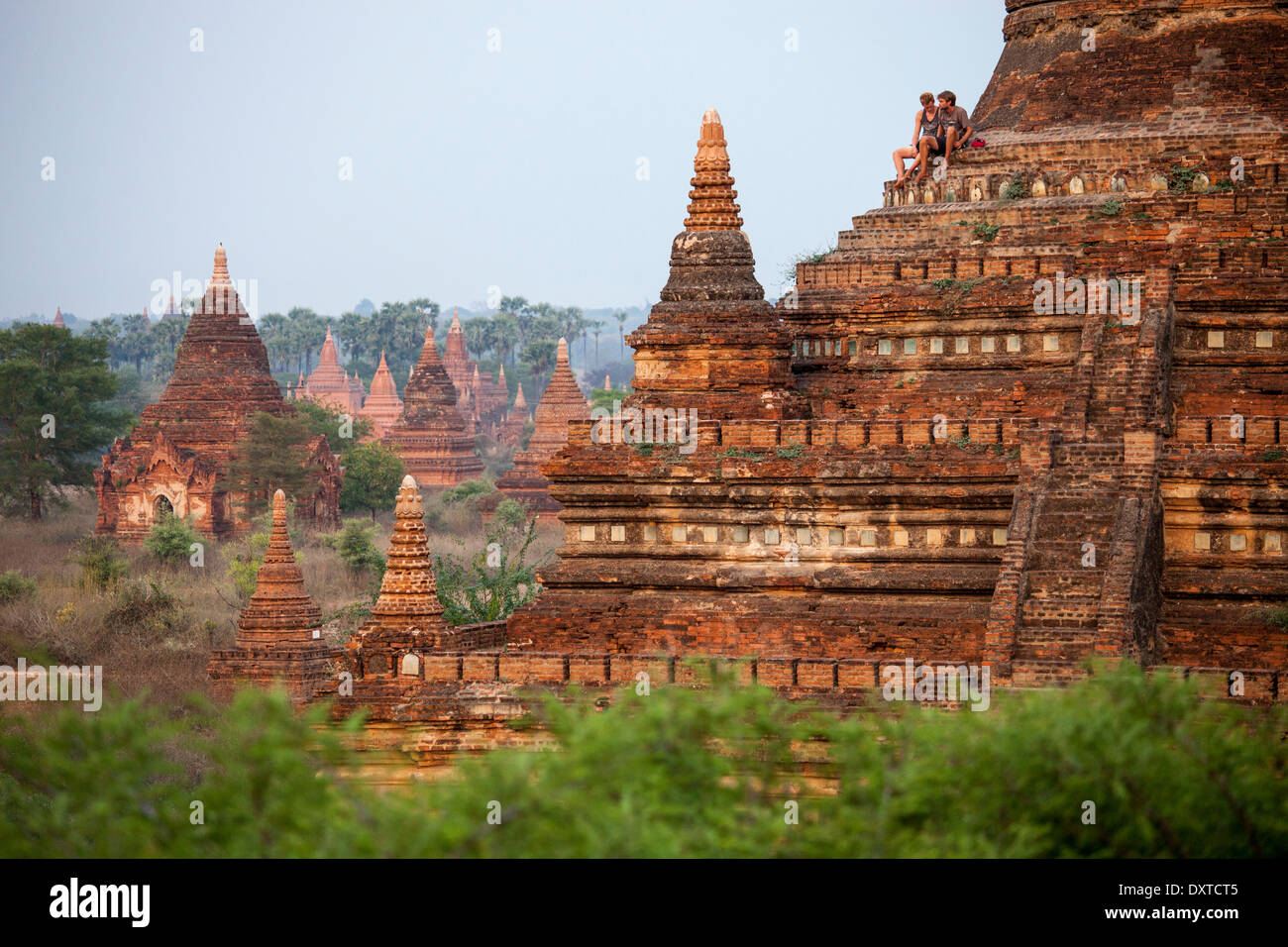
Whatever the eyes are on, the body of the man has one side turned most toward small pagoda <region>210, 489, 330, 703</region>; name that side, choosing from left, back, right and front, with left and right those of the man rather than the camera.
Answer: right

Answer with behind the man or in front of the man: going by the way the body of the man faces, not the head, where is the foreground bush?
in front

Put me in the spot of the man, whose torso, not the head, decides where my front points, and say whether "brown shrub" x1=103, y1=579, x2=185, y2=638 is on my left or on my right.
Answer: on my right

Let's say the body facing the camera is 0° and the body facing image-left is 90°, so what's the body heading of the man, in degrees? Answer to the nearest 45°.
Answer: approximately 45°
